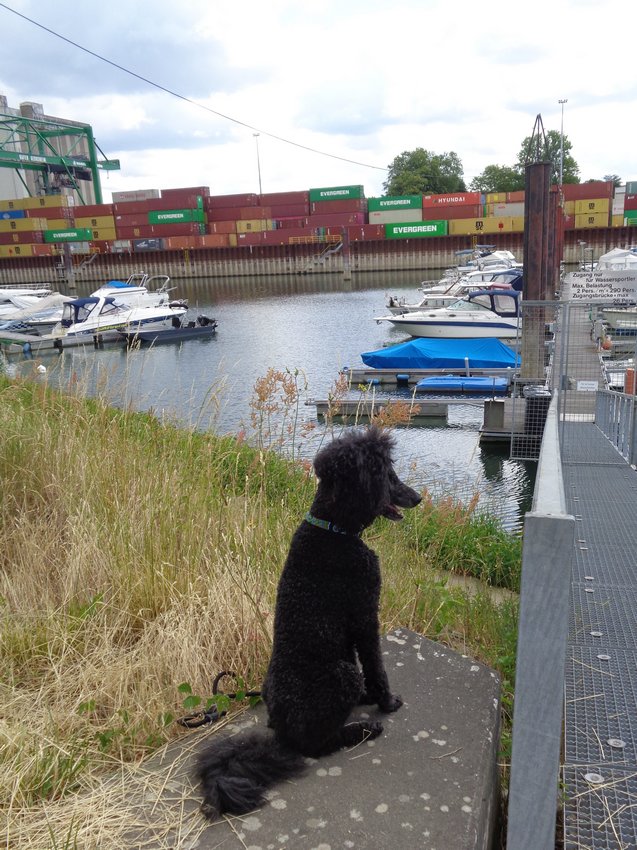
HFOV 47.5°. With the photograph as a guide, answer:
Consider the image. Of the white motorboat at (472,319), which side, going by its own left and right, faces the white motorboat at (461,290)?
right

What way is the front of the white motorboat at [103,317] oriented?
to the viewer's right

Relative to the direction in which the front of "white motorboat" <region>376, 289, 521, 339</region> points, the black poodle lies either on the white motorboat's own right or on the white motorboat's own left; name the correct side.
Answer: on the white motorboat's own left

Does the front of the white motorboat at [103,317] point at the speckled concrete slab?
no

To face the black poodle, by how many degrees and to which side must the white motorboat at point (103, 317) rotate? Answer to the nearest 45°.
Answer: approximately 90° to its right

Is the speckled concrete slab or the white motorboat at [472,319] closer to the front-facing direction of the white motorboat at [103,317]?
the white motorboat

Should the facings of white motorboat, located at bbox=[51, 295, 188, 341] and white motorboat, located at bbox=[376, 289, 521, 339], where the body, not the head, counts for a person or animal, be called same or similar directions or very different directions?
very different directions

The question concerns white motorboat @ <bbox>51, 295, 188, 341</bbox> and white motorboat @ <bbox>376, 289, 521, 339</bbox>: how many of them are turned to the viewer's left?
1

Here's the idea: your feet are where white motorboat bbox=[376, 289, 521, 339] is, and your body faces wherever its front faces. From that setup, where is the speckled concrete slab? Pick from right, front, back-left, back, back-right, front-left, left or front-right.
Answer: left

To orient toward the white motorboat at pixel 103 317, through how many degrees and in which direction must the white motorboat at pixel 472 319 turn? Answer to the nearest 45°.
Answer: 0° — it already faces it

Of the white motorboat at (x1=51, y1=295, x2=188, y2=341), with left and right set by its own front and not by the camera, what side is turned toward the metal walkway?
right

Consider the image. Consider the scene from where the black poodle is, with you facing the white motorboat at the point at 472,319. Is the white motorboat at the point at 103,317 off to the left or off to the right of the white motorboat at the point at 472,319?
left

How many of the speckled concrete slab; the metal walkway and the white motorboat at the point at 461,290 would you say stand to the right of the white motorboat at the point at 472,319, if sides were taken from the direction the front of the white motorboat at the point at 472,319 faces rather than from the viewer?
1

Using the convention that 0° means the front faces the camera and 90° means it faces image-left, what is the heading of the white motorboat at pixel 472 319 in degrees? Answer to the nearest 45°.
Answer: approximately 90°

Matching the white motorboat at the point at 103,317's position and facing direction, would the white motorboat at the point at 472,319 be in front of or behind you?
in front

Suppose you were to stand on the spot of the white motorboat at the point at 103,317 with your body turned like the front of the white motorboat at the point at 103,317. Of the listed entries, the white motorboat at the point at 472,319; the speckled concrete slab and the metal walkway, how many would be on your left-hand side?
0

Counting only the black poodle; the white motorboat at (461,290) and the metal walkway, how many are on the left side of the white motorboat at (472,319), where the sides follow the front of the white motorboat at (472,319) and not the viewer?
2
